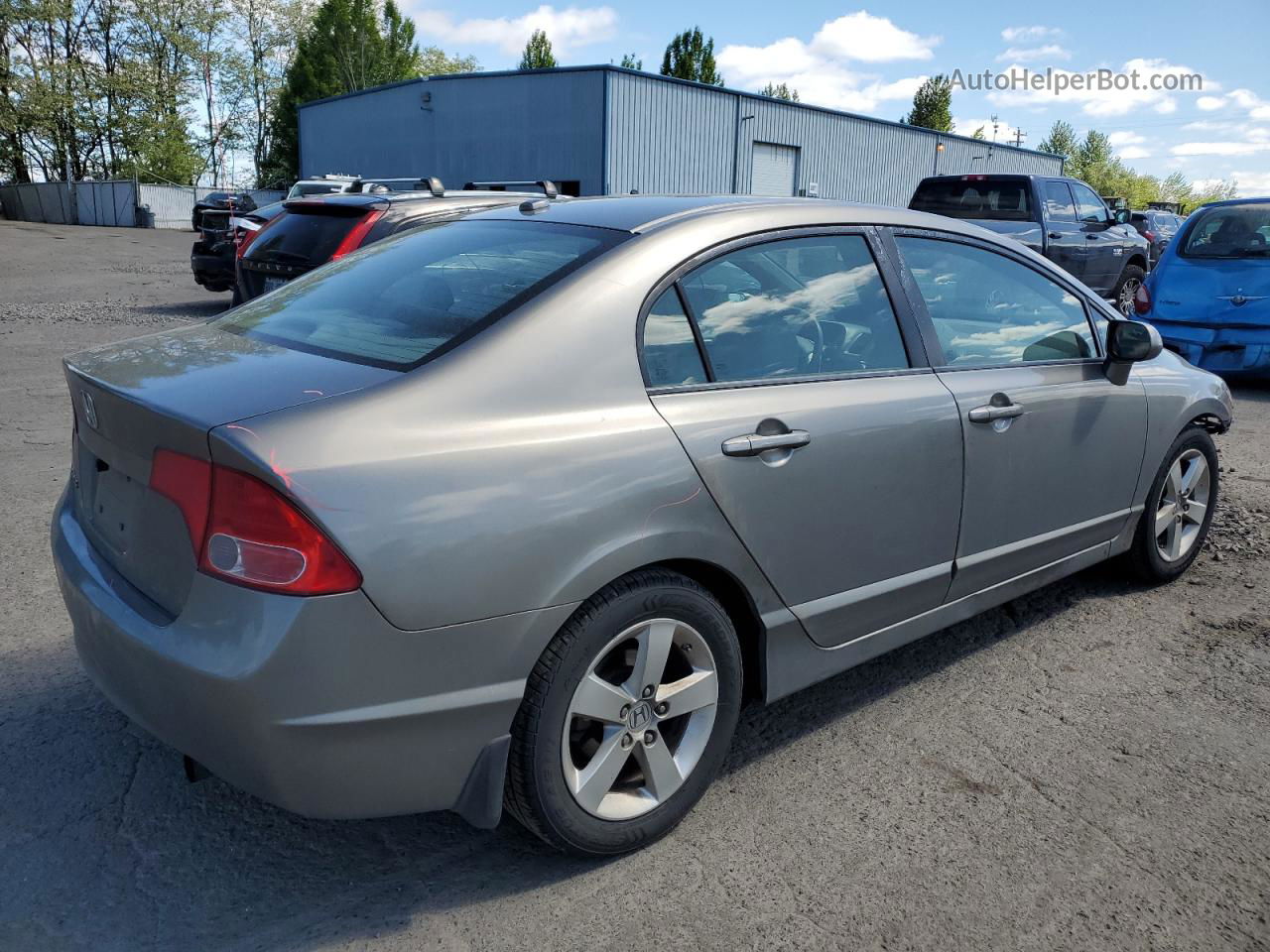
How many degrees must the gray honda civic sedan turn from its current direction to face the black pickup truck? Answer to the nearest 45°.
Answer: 0° — it already faces it

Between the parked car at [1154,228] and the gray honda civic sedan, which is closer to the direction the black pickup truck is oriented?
the parked car

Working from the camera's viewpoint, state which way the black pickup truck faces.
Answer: facing away from the viewer and to the right of the viewer

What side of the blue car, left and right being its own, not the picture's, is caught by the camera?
back

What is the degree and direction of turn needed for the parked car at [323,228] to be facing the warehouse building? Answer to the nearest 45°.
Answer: approximately 45° to its left

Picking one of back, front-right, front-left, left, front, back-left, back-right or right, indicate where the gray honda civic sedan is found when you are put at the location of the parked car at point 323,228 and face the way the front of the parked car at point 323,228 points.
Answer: back-right

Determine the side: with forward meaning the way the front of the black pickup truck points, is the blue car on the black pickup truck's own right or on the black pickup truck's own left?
on the black pickup truck's own right

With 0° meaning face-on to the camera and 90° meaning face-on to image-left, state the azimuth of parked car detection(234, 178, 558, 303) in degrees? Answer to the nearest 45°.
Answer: approximately 225°

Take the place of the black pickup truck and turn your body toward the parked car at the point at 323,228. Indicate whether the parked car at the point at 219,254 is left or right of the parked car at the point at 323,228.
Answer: right

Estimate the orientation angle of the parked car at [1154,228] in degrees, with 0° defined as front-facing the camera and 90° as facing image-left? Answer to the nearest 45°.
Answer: approximately 225°
